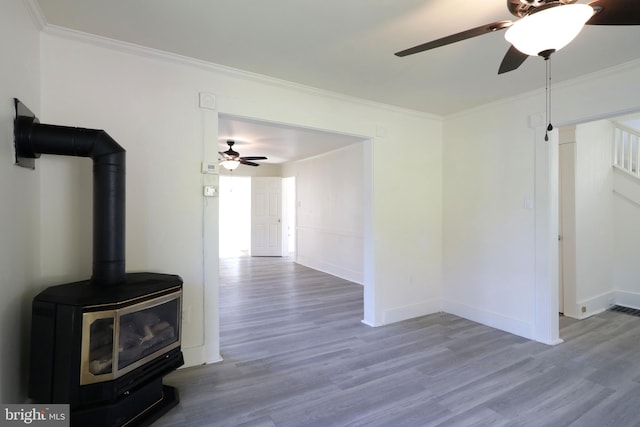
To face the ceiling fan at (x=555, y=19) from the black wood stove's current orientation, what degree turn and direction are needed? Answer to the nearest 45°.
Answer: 0° — it already faces it

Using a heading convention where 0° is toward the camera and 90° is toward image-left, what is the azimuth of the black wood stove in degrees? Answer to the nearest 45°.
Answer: approximately 315°

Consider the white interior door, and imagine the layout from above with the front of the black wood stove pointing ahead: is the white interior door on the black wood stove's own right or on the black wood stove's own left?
on the black wood stove's own left

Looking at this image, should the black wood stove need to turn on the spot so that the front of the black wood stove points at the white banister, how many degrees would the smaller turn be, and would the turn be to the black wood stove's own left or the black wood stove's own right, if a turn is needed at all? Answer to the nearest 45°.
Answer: approximately 45° to the black wood stove's own left

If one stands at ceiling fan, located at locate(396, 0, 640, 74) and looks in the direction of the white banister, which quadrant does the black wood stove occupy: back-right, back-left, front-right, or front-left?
back-left

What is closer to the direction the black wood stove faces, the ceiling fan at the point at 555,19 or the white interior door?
the ceiling fan

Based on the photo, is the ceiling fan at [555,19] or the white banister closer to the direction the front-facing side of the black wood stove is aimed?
the ceiling fan
